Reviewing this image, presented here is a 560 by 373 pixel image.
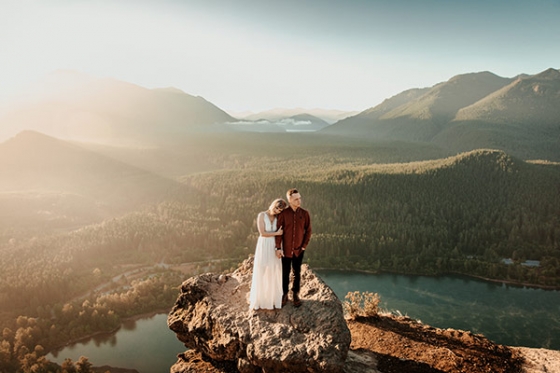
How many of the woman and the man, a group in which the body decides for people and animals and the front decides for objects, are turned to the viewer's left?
0

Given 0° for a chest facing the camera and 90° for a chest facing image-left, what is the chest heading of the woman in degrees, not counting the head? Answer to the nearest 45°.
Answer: approximately 315°

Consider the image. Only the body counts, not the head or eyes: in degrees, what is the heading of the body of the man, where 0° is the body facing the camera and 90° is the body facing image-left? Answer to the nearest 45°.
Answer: approximately 0°

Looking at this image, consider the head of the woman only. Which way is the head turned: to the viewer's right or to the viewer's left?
to the viewer's right
